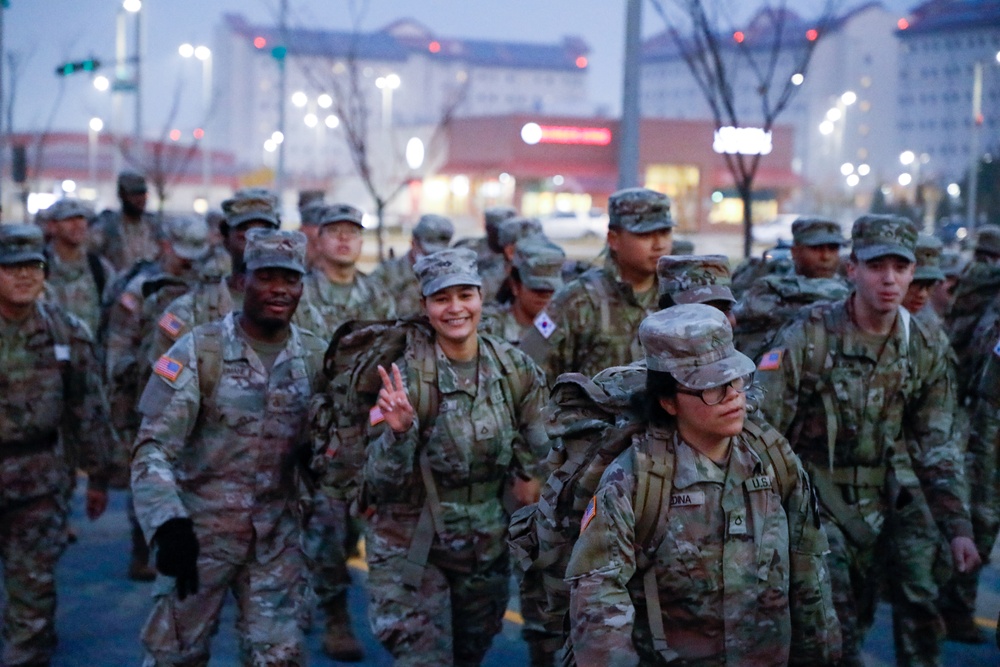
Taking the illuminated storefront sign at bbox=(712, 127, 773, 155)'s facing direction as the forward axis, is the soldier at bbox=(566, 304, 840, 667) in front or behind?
in front

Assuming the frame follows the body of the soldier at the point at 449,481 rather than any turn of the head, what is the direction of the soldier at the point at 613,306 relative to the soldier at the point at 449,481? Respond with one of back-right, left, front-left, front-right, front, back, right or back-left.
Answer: back-left

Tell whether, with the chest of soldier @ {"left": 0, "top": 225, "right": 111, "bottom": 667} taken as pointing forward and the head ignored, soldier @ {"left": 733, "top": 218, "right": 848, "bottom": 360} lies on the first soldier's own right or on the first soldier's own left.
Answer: on the first soldier's own left

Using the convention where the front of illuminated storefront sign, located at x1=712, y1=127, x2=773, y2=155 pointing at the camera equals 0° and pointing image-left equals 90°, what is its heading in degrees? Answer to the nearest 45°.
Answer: approximately 0°

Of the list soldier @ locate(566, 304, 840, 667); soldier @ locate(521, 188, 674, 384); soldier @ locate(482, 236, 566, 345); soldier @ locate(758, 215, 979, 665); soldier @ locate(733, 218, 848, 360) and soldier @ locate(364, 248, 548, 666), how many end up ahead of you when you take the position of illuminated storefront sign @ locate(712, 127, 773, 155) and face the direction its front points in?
6

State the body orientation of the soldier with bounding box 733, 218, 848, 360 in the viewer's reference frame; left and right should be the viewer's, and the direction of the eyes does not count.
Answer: facing the viewer and to the right of the viewer

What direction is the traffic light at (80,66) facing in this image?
toward the camera

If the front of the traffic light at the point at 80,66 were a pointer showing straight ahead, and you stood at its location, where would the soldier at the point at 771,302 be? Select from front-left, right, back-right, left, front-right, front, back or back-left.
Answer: front

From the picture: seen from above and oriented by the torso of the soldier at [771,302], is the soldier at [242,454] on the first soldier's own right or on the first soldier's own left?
on the first soldier's own right

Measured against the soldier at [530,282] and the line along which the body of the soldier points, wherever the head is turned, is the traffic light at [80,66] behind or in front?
behind
